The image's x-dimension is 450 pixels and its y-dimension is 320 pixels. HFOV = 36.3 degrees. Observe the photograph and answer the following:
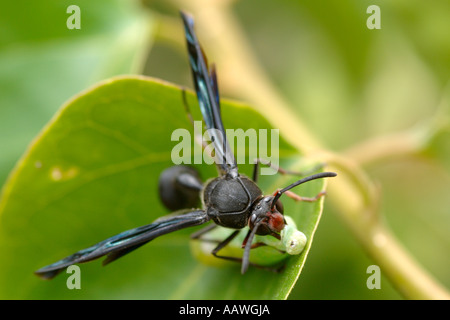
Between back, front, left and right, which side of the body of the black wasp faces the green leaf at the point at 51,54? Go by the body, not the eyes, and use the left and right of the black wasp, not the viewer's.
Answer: back

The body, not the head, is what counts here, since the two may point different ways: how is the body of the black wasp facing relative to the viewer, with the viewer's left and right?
facing the viewer and to the right of the viewer
